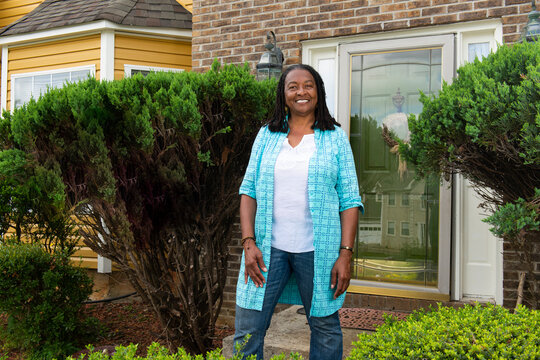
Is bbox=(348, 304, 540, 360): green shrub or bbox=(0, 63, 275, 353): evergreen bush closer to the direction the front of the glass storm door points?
the green shrub

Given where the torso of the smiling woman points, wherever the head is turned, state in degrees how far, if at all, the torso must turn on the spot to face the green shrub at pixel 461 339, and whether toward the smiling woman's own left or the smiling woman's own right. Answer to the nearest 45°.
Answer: approximately 90° to the smiling woman's own left

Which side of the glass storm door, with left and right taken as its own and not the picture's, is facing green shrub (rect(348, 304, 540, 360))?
front

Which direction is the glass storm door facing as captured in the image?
toward the camera

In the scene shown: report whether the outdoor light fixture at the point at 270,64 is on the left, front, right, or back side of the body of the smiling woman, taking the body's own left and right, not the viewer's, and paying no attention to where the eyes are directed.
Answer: back

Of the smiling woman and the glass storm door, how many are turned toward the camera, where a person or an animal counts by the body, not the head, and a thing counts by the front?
2

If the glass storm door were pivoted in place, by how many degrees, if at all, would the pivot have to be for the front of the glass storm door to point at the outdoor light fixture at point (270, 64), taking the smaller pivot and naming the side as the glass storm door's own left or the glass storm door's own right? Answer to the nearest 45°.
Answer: approximately 90° to the glass storm door's own right

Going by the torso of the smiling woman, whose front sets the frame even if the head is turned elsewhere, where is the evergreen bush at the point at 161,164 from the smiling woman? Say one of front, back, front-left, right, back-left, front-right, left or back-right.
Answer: back-right

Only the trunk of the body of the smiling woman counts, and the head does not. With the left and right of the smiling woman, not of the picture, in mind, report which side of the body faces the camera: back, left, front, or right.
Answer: front

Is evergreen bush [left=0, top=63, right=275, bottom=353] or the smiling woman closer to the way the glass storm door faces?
the smiling woman

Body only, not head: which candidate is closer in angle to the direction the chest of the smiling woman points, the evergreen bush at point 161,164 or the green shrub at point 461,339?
the green shrub
